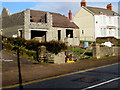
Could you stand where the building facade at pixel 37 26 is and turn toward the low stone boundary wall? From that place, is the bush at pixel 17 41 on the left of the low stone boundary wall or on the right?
right

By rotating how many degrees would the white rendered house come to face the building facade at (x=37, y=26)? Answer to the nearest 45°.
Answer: approximately 90° to its right

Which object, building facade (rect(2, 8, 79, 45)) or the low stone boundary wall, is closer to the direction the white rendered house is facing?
the low stone boundary wall

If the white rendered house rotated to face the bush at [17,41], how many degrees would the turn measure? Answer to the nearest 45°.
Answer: approximately 45° to its right

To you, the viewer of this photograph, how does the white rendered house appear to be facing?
facing the viewer and to the right of the viewer

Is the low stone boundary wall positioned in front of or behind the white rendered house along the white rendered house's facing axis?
in front
